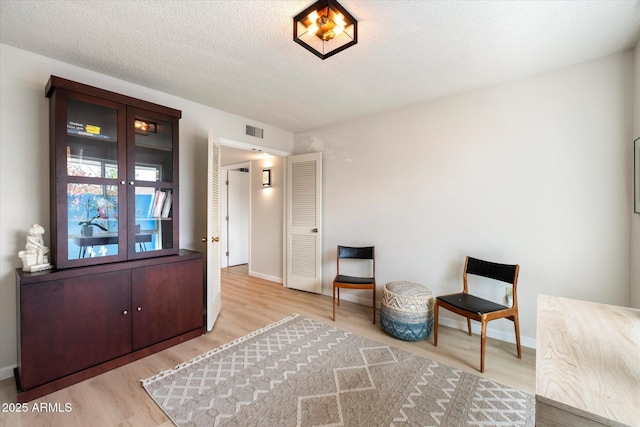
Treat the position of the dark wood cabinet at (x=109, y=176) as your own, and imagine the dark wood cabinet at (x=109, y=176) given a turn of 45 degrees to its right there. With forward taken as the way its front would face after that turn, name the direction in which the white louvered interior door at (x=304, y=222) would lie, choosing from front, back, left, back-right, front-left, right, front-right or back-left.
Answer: left

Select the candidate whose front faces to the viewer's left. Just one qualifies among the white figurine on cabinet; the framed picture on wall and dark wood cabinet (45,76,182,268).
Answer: the framed picture on wall

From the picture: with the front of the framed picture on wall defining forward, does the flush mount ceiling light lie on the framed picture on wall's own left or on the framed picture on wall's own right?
on the framed picture on wall's own left

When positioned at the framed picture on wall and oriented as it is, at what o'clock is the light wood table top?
The light wood table top is roughly at 9 o'clock from the framed picture on wall.

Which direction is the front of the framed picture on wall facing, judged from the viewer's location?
facing to the left of the viewer

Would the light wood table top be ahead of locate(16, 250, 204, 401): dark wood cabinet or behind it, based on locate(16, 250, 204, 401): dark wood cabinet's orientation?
ahead

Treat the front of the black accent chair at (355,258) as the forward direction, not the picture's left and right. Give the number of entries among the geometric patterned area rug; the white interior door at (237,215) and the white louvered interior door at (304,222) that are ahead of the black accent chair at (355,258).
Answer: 1

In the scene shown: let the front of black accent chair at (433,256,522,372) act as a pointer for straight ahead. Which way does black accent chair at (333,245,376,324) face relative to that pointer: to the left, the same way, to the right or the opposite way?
to the left

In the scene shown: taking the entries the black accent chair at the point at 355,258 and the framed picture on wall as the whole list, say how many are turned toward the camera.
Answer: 1

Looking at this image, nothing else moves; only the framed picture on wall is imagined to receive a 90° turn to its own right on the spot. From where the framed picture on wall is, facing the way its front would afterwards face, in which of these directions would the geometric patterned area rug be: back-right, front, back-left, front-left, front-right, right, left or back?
back-left
